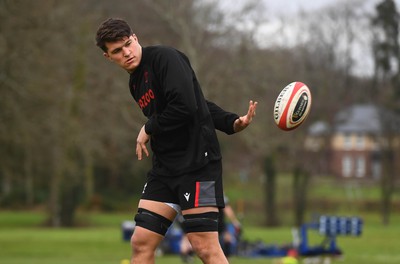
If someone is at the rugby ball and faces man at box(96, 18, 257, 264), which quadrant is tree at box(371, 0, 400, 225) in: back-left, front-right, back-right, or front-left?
back-right

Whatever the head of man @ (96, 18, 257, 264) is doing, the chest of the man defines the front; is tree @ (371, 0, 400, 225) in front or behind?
behind
